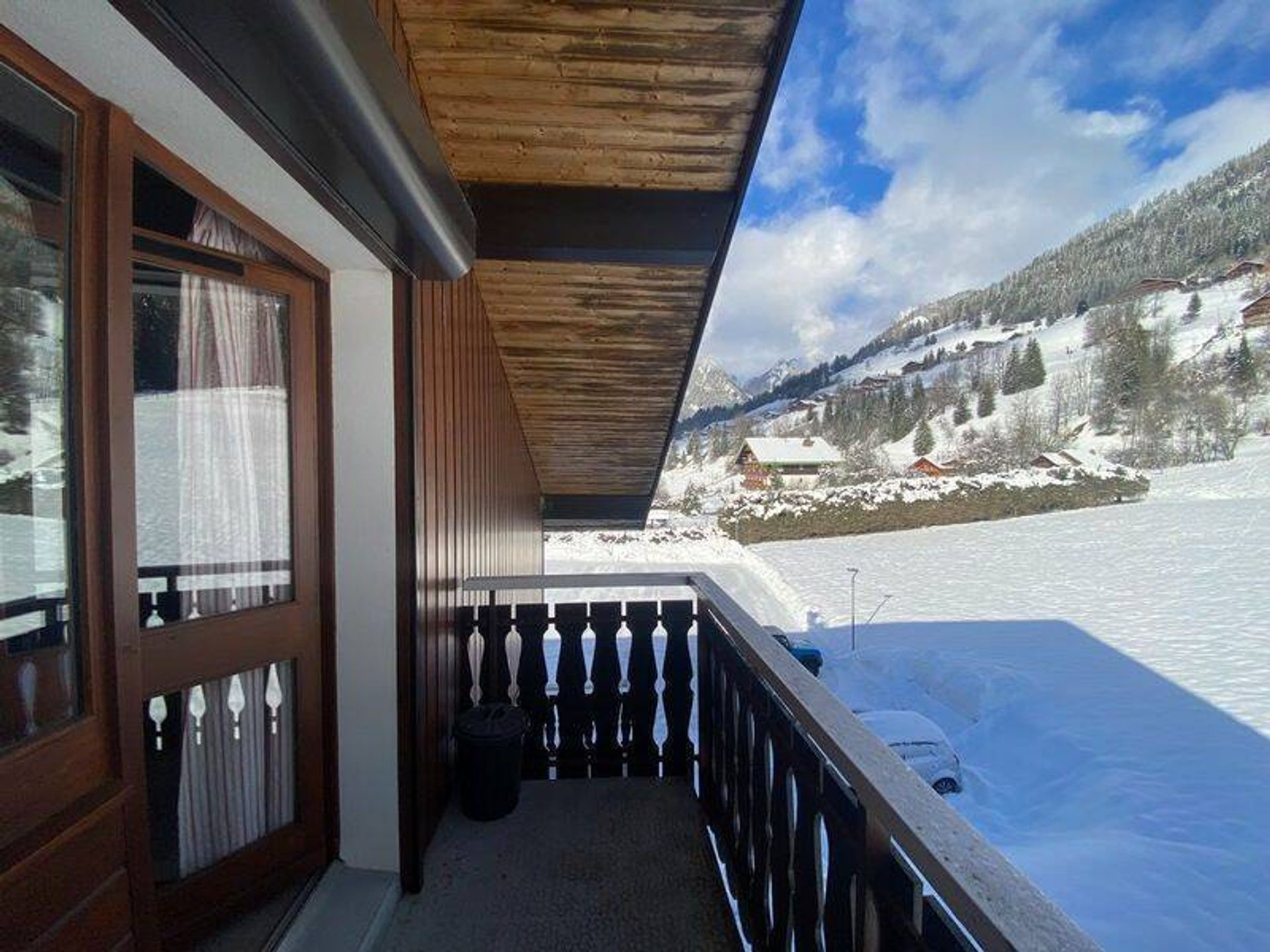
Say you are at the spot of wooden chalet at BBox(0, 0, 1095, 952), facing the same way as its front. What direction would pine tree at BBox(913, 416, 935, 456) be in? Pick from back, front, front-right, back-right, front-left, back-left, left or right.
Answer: front-left

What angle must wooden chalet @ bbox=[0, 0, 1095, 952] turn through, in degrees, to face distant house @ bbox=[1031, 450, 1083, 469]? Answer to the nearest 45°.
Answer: approximately 45° to its left

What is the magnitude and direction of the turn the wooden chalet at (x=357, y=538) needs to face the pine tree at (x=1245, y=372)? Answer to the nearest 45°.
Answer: approximately 45° to its left

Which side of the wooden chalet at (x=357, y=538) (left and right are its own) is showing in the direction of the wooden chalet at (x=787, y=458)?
left

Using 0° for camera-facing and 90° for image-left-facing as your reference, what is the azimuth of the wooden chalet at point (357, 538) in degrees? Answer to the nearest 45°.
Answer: approximately 270°

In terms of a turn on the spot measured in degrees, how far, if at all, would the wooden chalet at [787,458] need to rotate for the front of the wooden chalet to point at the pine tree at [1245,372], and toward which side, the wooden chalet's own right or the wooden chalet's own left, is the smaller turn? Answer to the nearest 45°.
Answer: approximately 135° to the wooden chalet's own left

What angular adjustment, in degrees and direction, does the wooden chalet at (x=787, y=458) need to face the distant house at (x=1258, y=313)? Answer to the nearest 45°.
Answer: approximately 135° to its left

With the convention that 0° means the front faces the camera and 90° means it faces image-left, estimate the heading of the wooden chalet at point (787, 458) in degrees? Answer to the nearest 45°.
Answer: approximately 45°

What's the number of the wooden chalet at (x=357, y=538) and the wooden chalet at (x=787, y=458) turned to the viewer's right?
1

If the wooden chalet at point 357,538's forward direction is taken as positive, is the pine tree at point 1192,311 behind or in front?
in front

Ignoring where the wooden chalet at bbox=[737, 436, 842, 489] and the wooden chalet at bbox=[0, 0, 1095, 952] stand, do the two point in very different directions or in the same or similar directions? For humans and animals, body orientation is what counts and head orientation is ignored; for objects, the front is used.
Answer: very different directions

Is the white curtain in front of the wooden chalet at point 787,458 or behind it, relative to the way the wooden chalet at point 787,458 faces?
in front

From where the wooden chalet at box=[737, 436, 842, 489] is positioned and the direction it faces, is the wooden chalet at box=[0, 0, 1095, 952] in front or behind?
in front

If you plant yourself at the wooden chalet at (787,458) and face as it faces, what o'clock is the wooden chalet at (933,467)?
the wooden chalet at (933,467) is roughly at 8 o'clock from the wooden chalet at (787,458).

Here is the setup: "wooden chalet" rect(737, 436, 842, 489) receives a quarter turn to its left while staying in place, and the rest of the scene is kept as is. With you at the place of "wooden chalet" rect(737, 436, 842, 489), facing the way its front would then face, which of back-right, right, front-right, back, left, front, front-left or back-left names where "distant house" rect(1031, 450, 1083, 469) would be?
left
